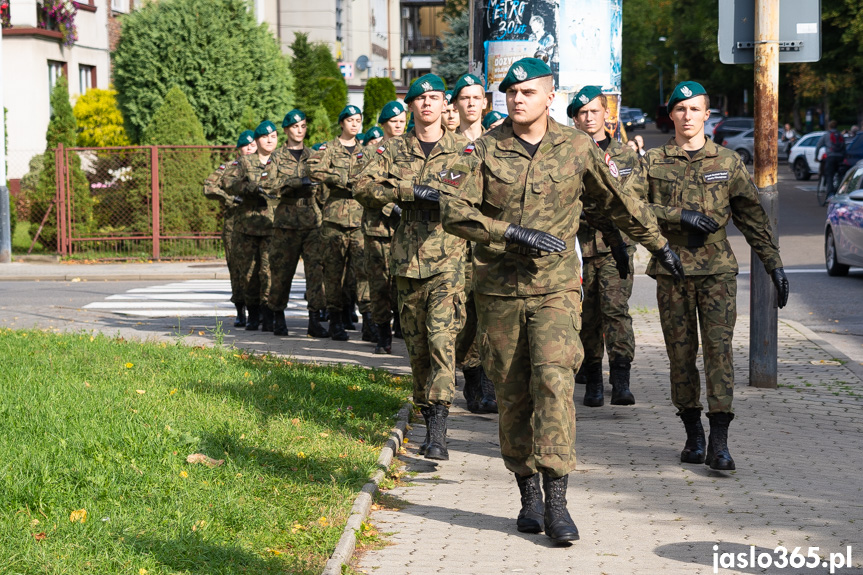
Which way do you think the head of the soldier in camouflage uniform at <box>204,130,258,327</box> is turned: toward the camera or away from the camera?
toward the camera

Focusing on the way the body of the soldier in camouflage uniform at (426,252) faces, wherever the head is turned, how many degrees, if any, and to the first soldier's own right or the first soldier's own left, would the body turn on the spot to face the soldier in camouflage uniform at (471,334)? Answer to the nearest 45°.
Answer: approximately 180°

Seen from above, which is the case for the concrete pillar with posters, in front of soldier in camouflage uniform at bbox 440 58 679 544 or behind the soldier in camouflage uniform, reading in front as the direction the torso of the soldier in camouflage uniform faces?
behind

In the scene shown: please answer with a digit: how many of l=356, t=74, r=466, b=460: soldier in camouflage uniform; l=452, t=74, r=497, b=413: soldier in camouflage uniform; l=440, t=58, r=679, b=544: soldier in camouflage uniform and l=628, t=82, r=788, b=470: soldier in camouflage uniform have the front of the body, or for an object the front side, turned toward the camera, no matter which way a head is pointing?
4

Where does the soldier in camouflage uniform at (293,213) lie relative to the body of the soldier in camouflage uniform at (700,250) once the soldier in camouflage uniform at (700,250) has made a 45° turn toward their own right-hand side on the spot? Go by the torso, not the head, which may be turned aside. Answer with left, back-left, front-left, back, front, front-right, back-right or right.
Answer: right

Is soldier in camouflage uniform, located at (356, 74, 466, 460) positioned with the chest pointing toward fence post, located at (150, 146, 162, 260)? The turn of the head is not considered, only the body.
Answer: no

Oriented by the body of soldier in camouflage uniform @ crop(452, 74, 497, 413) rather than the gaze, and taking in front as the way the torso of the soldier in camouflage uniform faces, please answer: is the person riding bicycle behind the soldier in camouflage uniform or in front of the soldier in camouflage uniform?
behind

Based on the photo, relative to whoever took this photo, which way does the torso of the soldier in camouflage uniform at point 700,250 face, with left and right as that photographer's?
facing the viewer

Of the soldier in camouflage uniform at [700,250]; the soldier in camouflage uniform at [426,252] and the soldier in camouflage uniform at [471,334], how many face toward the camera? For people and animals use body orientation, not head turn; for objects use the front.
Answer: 3

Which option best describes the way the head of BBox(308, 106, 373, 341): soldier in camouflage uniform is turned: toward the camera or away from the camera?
toward the camera

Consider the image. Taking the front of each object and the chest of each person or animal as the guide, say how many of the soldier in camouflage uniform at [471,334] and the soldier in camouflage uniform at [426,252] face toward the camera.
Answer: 2

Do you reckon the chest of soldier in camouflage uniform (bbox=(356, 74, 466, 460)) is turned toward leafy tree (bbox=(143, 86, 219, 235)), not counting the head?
no

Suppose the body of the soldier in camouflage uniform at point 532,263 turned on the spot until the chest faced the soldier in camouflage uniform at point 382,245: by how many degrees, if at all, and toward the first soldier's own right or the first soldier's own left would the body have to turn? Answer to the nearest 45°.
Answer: approximately 180°

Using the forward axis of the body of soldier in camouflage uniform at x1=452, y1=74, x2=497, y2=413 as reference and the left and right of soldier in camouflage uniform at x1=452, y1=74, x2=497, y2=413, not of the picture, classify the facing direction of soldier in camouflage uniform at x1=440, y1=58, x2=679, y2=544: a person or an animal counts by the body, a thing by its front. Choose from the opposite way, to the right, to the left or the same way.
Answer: the same way

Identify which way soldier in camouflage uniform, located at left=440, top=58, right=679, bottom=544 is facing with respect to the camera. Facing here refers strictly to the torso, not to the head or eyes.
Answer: toward the camera

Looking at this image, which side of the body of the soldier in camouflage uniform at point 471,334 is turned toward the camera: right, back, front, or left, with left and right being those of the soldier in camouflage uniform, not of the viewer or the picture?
front
